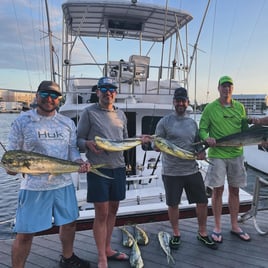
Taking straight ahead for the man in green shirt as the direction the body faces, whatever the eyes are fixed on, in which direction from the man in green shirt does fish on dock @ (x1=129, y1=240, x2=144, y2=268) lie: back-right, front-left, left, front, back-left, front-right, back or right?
front-right

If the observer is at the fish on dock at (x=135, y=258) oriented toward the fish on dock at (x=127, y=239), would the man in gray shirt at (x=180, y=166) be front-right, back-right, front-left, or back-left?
front-right

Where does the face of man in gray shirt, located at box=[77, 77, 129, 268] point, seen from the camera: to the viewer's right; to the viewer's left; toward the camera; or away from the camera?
toward the camera

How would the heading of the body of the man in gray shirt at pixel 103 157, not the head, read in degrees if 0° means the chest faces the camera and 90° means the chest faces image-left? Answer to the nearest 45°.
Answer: approximately 315°

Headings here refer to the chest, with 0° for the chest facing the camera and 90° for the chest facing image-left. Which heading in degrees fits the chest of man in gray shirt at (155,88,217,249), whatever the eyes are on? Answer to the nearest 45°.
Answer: approximately 0°

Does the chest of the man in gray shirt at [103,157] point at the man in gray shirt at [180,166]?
no

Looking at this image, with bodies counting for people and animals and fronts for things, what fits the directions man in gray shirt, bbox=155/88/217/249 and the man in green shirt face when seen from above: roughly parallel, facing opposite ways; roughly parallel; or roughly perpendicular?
roughly parallel

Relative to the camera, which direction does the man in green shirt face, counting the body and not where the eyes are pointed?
toward the camera

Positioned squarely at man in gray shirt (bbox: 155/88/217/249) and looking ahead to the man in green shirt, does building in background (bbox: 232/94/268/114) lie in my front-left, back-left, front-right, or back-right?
front-left

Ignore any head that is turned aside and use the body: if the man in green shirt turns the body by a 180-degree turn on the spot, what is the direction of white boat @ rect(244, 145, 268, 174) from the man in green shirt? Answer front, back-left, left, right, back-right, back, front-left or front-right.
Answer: front

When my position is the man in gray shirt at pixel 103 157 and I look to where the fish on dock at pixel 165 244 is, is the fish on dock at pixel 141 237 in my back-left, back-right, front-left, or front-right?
front-left

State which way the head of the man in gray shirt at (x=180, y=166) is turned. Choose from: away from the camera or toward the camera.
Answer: toward the camera

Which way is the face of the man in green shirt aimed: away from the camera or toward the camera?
toward the camera

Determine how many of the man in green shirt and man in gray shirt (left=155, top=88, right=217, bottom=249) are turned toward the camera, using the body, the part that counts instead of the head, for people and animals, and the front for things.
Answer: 2
